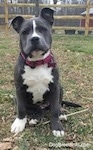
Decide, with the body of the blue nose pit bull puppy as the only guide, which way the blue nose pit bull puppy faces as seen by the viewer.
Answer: toward the camera
